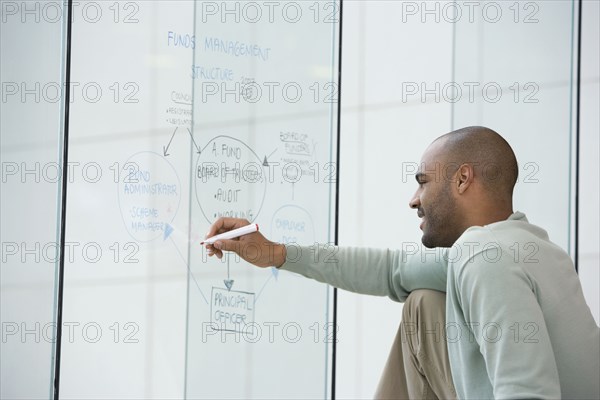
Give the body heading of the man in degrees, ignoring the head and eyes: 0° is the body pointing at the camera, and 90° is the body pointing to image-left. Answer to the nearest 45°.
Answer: approximately 90°

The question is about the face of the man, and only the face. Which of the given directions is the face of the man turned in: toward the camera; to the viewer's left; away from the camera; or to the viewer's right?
to the viewer's left
